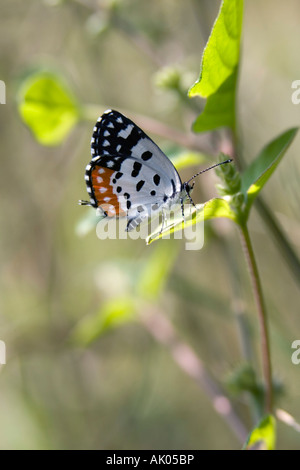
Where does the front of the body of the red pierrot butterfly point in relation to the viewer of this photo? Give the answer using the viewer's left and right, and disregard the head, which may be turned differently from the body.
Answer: facing to the right of the viewer
